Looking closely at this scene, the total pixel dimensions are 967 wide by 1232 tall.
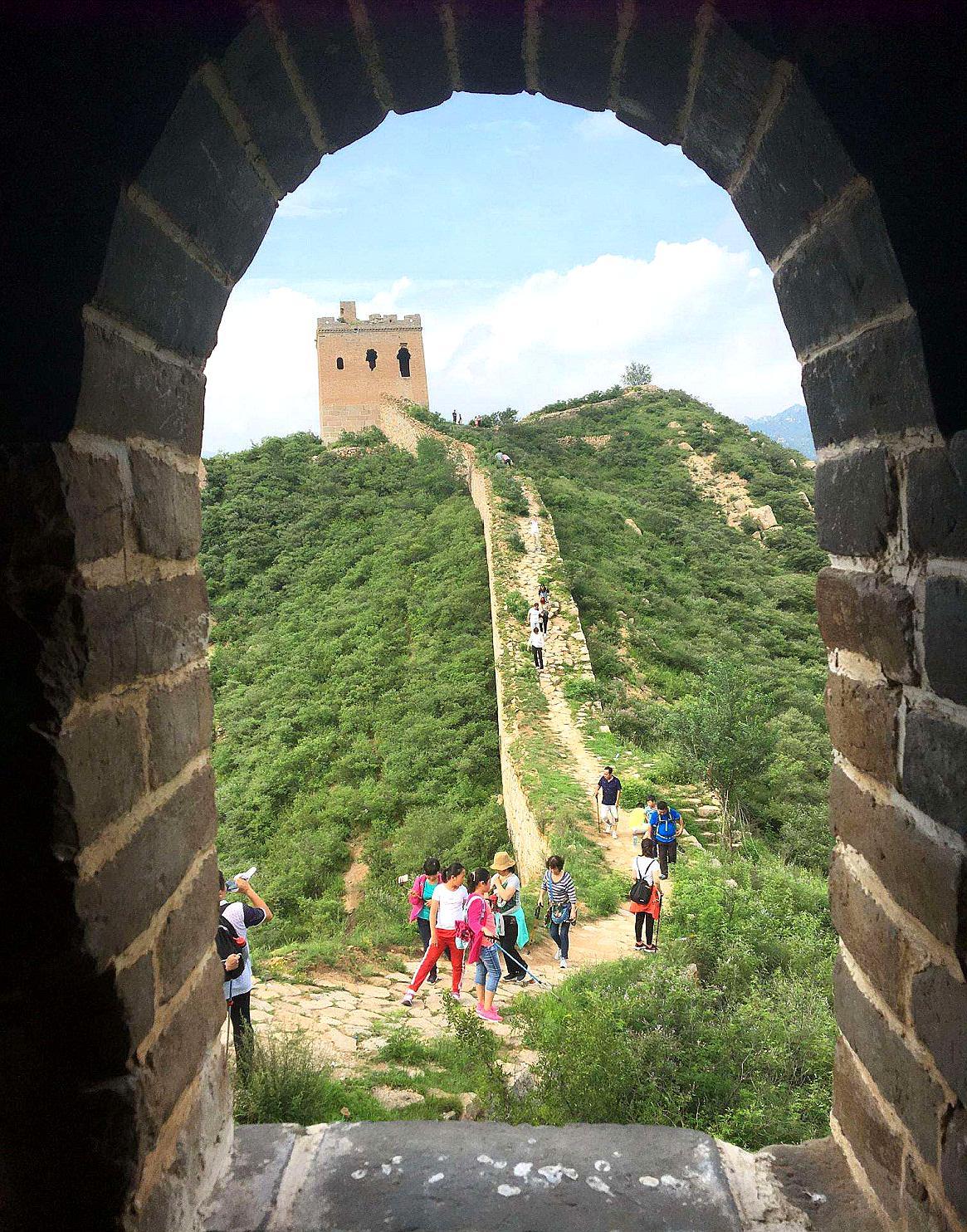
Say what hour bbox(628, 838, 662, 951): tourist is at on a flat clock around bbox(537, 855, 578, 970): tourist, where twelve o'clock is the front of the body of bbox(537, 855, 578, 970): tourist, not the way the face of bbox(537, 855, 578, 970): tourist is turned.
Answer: bbox(628, 838, 662, 951): tourist is roughly at 9 o'clock from bbox(537, 855, 578, 970): tourist.

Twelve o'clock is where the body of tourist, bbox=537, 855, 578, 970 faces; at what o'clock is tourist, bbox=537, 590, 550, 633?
tourist, bbox=537, 590, 550, 633 is roughly at 6 o'clock from tourist, bbox=537, 855, 578, 970.

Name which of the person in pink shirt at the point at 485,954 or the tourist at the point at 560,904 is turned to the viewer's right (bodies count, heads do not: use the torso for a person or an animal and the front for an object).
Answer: the person in pink shirt

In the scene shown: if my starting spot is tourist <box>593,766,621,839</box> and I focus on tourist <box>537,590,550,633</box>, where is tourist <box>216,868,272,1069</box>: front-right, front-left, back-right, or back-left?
back-left

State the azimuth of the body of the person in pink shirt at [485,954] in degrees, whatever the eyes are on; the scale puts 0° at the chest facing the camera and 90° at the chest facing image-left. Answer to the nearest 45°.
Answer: approximately 270°

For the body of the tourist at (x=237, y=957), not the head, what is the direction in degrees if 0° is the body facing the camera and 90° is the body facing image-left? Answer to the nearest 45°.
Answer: approximately 225°

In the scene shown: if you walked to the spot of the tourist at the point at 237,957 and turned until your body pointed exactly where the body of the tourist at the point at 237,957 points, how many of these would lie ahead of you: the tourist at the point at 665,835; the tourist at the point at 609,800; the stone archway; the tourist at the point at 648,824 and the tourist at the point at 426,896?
4

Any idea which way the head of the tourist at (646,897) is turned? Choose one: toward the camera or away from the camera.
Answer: away from the camera

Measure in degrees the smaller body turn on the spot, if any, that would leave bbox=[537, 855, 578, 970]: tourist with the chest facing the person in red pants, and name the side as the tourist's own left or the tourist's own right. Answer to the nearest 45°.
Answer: approximately 45° to the tourist's own right
